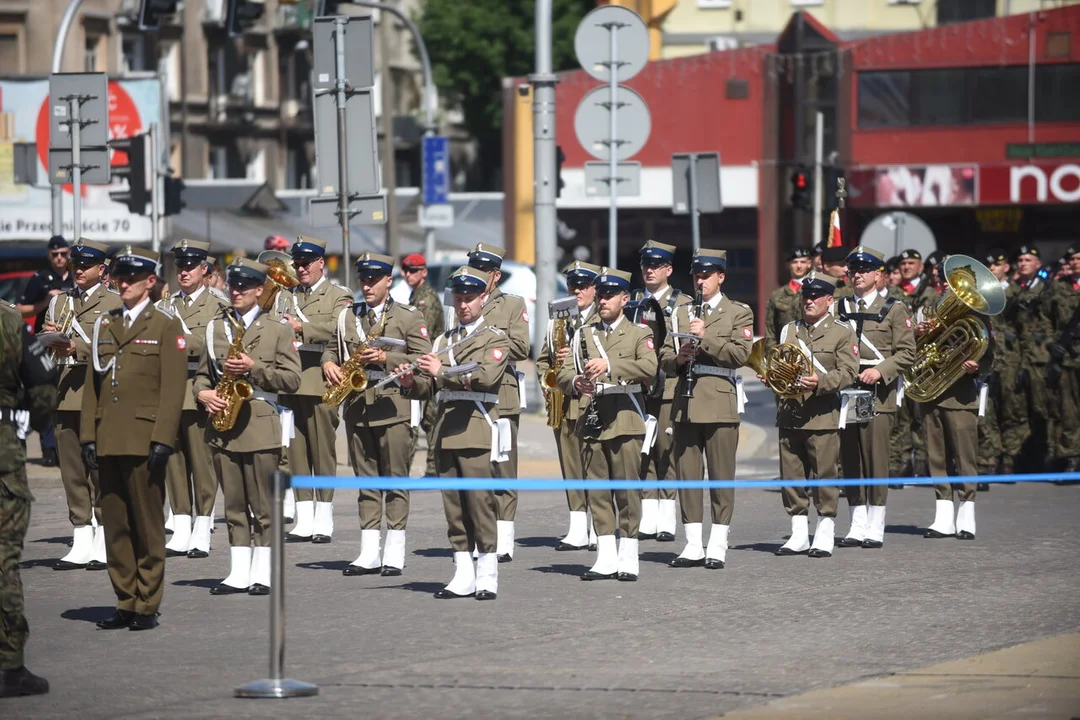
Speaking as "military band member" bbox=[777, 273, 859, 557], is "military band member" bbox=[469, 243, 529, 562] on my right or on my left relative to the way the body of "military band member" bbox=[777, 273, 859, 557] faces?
on my right

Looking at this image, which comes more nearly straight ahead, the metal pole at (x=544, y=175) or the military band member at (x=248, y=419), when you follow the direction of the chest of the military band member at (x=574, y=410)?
the military band member

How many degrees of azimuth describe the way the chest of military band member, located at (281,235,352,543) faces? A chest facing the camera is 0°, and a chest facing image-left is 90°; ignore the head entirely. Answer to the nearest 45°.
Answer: approximately 45°

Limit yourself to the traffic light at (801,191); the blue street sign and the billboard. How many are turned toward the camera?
3

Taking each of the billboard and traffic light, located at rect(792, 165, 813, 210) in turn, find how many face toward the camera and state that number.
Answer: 2

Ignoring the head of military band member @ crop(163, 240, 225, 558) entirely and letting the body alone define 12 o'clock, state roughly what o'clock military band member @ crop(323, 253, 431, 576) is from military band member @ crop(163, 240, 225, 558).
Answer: military band member @ crop(323, 253, 431, 576) is roughly at 9 o'clock from military band member @ crop(163, 240, 225, 558).

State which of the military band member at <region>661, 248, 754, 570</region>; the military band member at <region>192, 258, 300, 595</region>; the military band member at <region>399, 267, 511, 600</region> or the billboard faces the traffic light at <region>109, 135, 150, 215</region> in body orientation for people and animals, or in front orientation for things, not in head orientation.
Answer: the billboard

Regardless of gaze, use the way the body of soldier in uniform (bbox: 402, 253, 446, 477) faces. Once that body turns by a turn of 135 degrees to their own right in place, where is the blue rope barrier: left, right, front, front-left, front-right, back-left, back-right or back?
back

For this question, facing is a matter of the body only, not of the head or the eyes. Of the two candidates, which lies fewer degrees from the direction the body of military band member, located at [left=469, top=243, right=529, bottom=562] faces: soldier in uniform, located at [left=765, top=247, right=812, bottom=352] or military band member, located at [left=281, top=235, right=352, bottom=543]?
the military band member

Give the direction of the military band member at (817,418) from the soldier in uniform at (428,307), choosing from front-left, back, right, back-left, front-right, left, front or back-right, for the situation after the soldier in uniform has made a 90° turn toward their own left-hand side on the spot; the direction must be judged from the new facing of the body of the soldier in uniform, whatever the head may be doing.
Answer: front

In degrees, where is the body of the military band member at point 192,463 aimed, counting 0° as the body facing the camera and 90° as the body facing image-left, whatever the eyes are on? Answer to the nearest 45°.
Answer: approximately 45°

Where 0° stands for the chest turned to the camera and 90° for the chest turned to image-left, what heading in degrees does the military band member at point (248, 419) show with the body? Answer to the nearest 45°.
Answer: approximately 45°

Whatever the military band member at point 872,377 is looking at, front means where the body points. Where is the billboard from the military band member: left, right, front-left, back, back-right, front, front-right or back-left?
right

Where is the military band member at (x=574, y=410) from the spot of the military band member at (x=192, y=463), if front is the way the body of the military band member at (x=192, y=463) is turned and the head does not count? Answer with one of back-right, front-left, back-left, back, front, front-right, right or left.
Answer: back-left

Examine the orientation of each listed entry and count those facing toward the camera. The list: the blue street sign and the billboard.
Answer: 2
